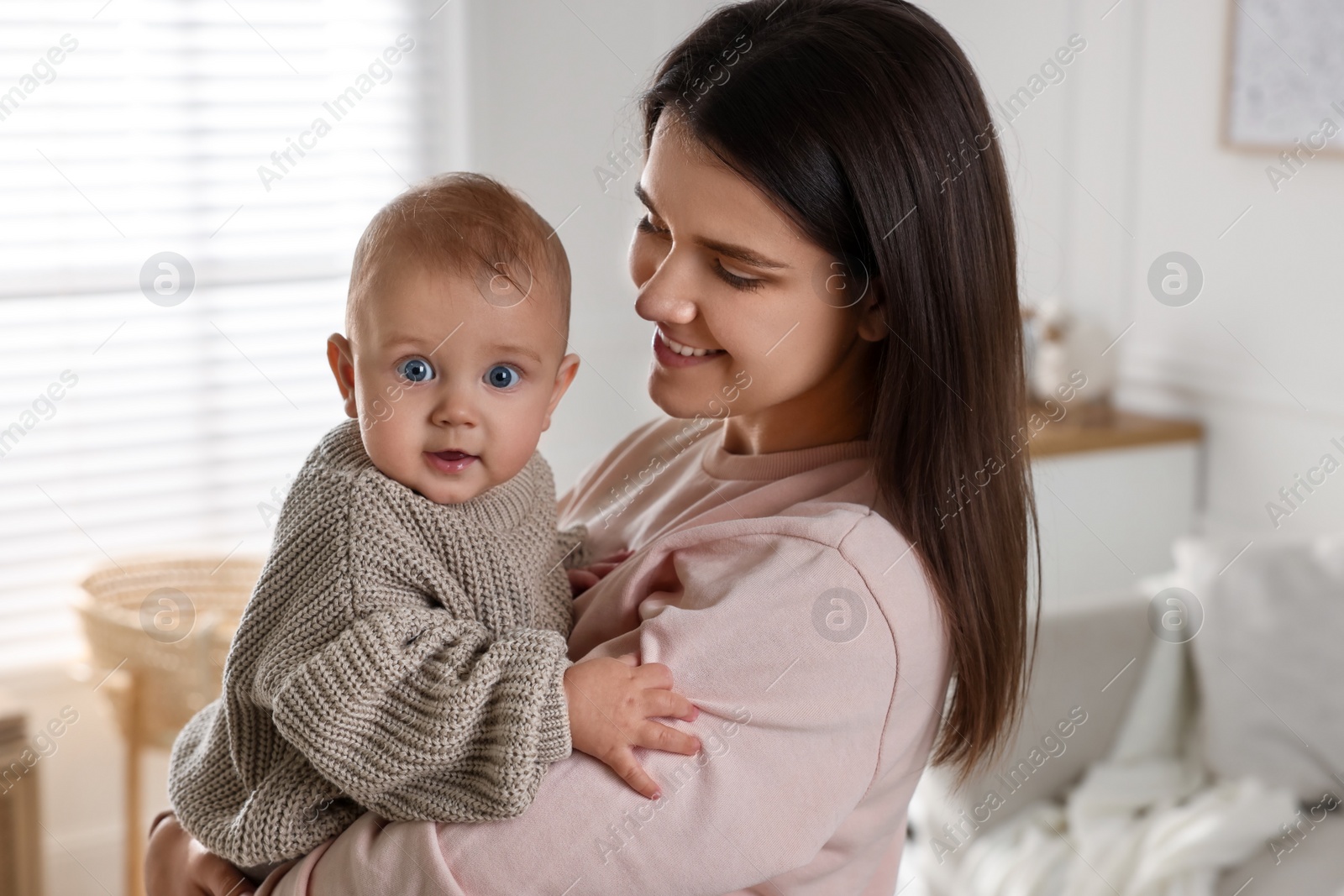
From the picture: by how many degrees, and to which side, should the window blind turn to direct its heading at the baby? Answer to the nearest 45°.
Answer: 0° — it already faces them

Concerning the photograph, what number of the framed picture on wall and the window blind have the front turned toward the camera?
2

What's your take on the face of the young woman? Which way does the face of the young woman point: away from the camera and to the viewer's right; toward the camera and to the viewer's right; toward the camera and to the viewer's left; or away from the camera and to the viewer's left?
toward the camera and to the viewer's left

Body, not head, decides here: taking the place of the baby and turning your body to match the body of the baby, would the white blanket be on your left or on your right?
on your left

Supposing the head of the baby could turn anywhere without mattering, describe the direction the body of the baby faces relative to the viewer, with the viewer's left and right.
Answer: facing the viewer and to the right of the viewer

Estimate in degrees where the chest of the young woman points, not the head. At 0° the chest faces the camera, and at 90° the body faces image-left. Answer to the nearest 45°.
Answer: approximately 45°

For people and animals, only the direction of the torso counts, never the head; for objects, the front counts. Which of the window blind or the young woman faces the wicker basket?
the window blind

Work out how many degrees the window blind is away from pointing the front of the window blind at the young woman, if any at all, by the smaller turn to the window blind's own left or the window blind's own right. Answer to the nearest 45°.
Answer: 0° — it already faces them
